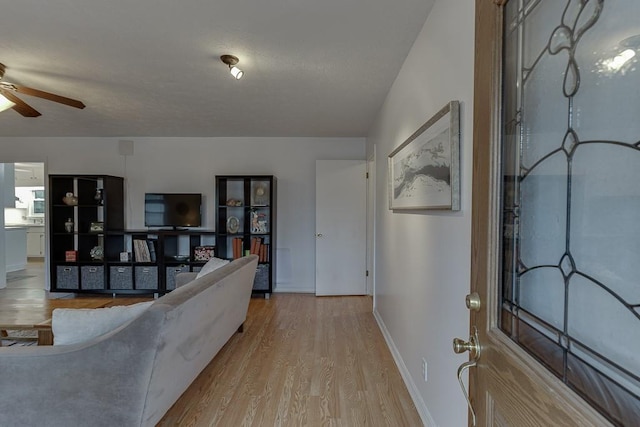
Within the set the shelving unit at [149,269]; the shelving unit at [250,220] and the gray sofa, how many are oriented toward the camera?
2

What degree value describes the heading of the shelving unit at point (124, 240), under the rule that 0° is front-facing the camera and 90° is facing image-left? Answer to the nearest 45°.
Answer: approximately 0°

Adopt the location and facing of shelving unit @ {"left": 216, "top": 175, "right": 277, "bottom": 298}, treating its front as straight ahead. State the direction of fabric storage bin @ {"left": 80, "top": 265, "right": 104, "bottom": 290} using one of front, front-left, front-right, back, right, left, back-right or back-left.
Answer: right

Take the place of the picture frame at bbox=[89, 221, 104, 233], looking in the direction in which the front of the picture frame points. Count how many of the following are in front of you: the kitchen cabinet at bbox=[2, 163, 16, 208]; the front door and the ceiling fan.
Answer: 2

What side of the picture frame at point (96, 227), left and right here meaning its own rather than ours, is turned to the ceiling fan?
front

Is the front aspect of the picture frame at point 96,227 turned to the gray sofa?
yes

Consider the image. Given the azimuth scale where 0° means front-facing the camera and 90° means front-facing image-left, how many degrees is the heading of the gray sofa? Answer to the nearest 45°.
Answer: approximately 135°

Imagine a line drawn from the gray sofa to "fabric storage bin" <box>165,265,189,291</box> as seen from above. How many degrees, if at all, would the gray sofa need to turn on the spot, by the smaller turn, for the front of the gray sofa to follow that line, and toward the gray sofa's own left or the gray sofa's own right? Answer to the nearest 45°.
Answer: approximately 45° to the gray sofa's own right

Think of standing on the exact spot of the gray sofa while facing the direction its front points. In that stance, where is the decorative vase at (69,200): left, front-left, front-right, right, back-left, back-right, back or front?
front-right

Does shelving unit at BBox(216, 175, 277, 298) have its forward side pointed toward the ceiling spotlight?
yes

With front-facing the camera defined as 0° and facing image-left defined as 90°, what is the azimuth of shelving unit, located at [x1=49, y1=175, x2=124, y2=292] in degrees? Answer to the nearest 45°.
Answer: approximately 0°
